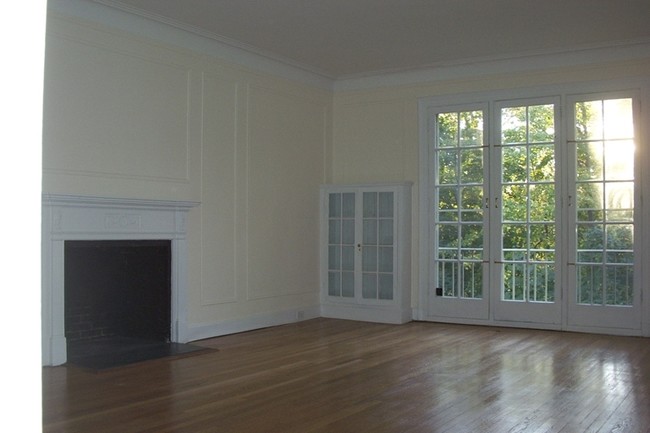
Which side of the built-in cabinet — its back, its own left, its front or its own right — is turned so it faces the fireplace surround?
front

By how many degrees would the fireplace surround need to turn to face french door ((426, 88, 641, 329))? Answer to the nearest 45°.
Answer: approximately 45° to its left

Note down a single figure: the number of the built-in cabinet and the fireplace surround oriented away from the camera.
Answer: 0

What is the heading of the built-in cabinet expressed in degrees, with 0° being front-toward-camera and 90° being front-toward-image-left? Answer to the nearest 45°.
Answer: approximately 45°
